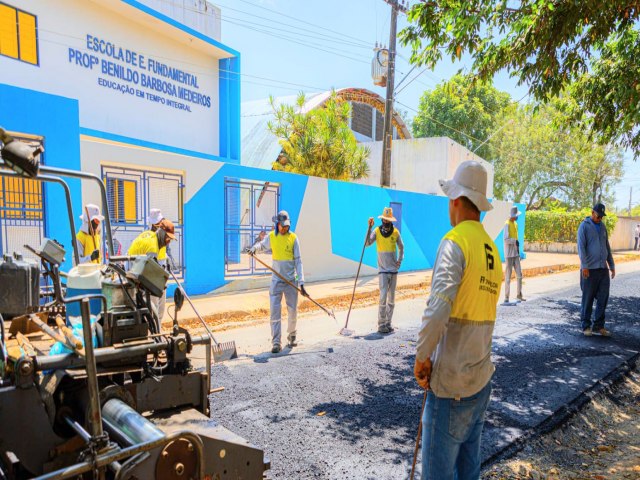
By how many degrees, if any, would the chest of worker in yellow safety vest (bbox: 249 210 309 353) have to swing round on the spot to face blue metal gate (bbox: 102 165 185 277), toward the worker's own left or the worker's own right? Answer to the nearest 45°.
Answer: approximately 135° to the worker's own right

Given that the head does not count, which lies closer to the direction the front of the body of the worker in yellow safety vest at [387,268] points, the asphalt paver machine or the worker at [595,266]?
the asphalt paver machine

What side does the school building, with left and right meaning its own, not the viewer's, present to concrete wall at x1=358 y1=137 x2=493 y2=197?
left

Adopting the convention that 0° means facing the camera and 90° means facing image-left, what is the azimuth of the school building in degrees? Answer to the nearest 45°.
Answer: approximately 315°

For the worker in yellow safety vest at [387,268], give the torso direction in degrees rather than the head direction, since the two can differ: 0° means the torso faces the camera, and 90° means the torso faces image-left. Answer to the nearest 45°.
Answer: approximately 0°

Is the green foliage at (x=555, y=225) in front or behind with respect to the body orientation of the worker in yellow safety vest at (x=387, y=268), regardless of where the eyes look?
behind

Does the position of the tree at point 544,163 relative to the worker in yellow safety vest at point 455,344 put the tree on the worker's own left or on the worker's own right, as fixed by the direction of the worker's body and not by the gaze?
on the worker's own right

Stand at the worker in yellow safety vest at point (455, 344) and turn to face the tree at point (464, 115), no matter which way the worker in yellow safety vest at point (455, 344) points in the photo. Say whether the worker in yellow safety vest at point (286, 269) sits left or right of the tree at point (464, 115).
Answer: left

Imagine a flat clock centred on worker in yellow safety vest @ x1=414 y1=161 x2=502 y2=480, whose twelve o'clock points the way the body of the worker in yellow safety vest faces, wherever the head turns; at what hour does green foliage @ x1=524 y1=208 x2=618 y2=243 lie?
The green foliage is roughly at 2 o'clock from the worker in yellow safety vest.

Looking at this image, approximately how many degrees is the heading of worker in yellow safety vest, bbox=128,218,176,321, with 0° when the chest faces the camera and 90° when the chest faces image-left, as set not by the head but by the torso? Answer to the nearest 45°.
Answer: approximately 270°

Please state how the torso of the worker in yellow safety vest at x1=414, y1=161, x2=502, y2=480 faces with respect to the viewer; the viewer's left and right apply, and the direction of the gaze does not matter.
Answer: facing away from the viewer and to the left of the viewer
